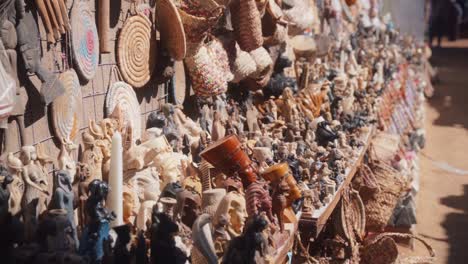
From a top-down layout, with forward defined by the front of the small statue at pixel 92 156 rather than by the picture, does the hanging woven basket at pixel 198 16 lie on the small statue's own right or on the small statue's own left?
on the small statue's own left

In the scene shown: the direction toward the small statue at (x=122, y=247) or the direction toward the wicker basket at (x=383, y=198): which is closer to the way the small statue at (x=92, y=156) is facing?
the small statue

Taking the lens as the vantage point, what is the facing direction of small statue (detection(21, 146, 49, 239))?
facing the viewer and to the right of the viewer

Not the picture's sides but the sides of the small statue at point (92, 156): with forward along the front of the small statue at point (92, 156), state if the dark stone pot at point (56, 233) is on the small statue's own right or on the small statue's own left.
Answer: on the small statue's own right

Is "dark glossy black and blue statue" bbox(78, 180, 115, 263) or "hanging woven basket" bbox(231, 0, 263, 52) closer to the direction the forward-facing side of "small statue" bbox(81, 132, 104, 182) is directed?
the dark glossy black and blue statue

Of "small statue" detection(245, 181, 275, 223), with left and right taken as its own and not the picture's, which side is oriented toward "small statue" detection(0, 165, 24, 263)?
right
